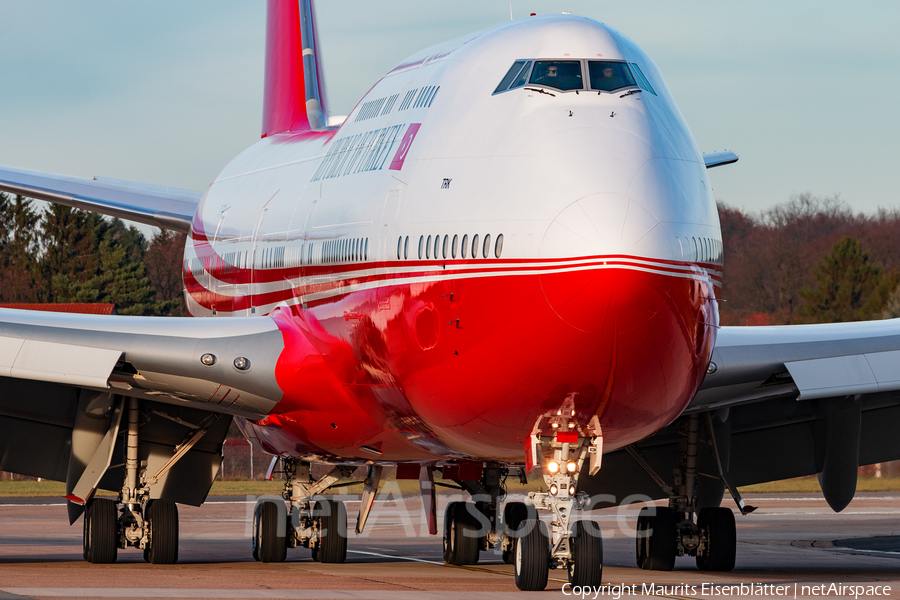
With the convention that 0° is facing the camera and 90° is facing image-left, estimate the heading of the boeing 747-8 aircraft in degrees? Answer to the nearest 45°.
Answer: approximately 0°
